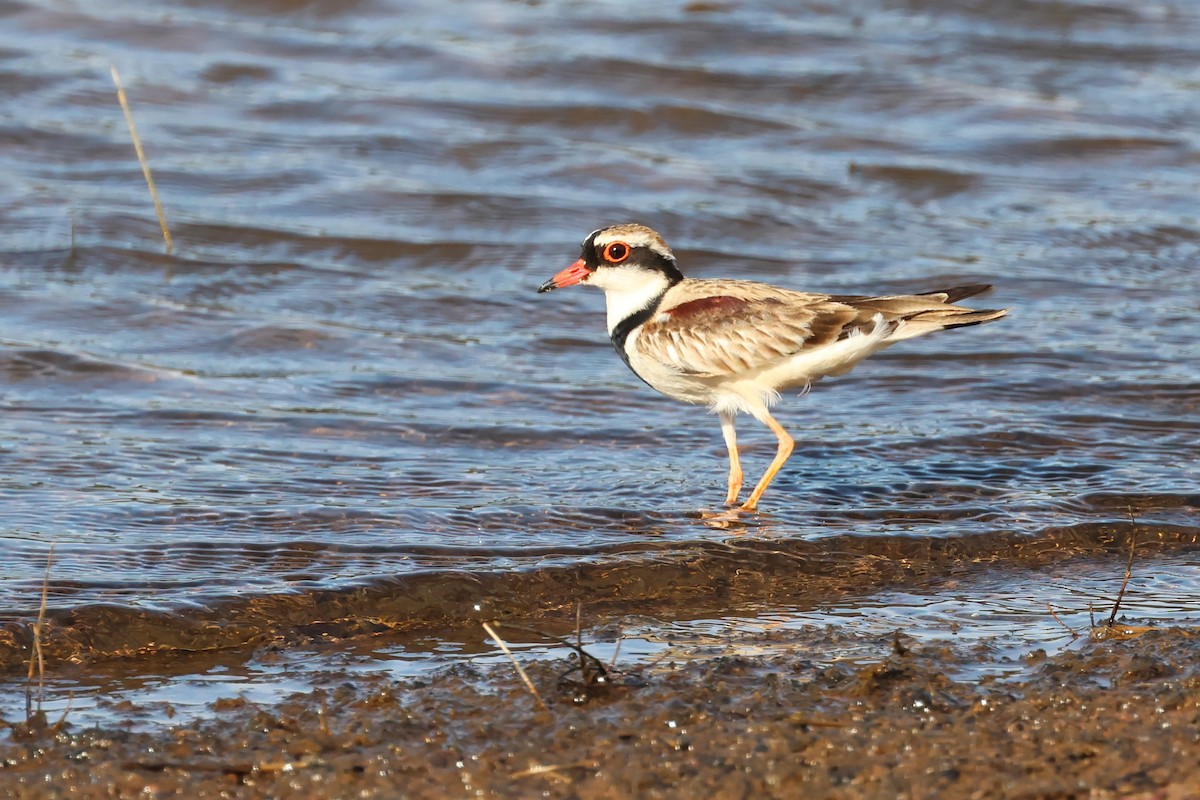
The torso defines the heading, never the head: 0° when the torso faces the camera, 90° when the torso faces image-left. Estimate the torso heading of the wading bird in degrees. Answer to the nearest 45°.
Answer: approximately 90°
